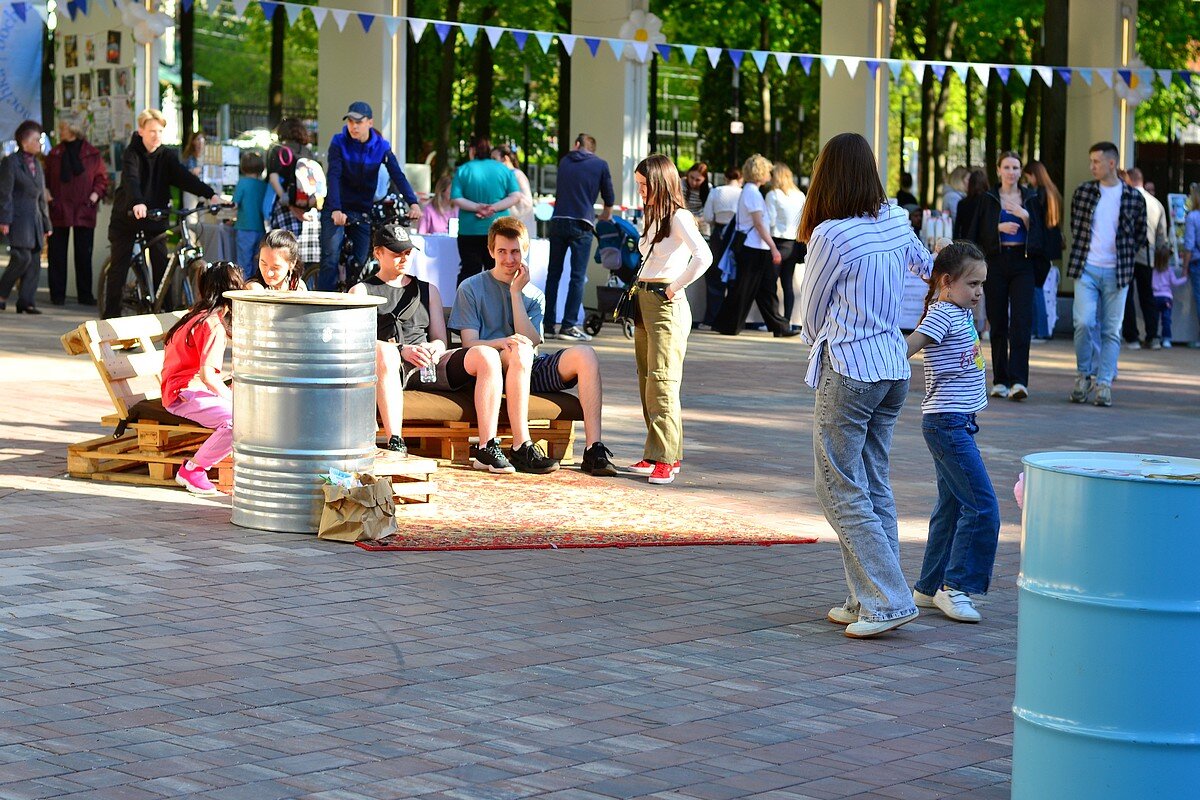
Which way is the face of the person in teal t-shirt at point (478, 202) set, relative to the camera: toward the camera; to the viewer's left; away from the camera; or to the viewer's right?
away from the camera

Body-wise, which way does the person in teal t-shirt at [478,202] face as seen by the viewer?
away from the camera

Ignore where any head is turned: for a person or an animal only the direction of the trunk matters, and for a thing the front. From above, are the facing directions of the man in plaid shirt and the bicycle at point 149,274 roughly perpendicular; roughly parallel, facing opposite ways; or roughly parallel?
roughly perpendicular

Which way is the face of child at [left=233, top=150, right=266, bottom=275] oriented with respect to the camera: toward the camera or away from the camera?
away from the camera

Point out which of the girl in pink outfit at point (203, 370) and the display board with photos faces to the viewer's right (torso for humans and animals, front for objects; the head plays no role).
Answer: the girl in pink outfit

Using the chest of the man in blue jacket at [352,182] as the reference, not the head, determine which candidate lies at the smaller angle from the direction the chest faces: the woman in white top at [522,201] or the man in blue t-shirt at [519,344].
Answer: the man in blue t-shirt

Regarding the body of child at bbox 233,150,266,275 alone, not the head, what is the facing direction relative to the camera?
away from the camera

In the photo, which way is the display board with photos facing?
toward the camera

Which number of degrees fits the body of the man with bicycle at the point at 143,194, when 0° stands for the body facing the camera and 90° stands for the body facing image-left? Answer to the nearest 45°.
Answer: approximately 315°

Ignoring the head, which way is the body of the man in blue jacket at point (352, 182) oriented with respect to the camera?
toward the camera

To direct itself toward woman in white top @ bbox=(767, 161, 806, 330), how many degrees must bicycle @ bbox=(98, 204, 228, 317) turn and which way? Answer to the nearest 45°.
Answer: approximately 45° to its left

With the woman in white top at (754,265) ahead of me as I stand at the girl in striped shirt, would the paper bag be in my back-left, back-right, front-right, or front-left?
front-left

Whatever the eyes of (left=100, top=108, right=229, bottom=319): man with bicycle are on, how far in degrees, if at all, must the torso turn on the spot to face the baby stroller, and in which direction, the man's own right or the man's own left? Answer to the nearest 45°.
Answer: approximately 45° to the man's own left
